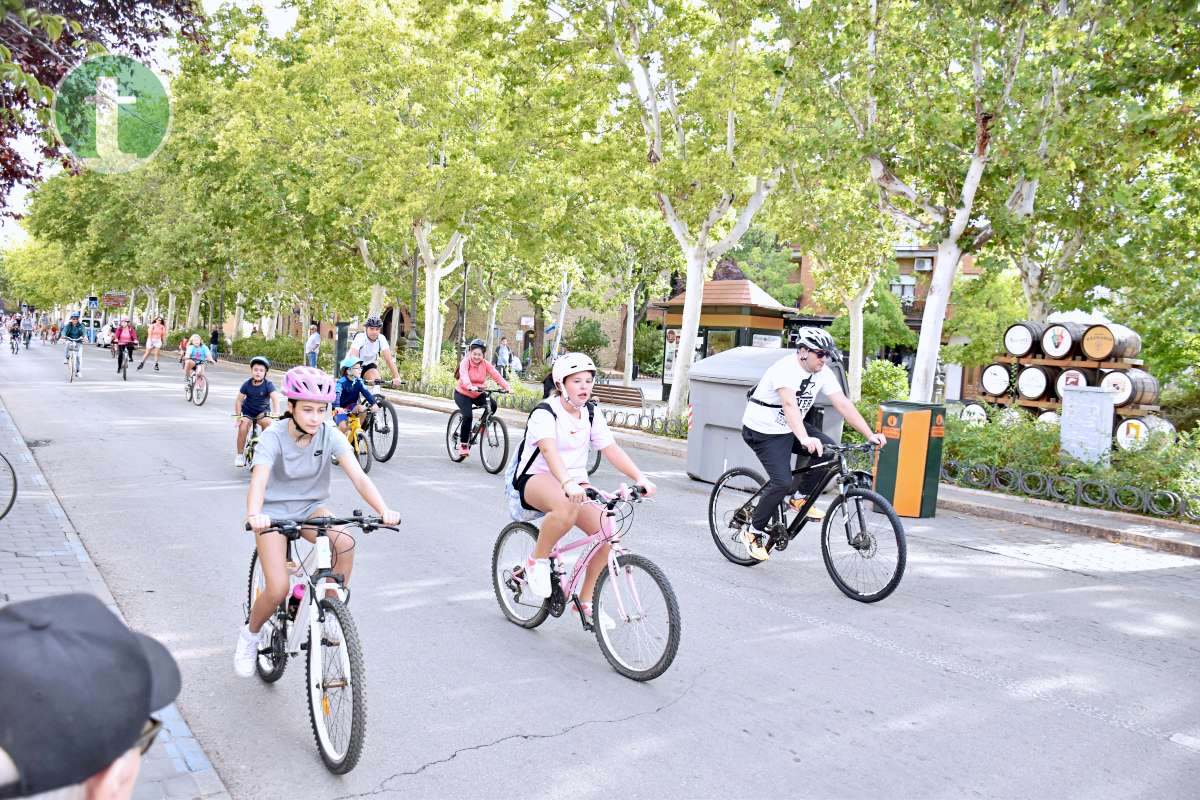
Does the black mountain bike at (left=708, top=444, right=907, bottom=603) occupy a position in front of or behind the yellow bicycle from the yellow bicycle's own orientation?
in front

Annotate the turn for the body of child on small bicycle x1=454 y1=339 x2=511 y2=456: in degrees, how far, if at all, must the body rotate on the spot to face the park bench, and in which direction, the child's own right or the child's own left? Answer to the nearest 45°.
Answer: approximately 135° to the child's own left

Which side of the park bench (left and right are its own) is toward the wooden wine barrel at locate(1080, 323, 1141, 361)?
left

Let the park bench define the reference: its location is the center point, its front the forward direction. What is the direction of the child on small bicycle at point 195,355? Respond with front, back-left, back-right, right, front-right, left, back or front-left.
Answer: front

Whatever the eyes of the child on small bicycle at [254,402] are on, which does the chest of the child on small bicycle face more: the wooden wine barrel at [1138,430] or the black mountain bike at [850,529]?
the black mountain bike

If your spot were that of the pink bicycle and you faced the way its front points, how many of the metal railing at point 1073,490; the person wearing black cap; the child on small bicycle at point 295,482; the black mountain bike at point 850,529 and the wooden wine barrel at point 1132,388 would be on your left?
3

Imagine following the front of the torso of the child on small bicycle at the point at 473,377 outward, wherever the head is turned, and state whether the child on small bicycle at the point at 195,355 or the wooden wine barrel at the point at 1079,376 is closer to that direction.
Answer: the wooden wine barrel

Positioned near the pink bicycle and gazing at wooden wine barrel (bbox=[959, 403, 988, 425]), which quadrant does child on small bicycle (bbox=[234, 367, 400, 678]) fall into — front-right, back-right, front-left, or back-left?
back-left

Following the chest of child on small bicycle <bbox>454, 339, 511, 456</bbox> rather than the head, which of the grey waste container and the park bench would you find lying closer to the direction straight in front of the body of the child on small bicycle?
the grey waste container

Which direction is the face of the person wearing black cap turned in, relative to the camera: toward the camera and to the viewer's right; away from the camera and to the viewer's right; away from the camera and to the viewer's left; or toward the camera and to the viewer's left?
away from the camera and to the viewer's right

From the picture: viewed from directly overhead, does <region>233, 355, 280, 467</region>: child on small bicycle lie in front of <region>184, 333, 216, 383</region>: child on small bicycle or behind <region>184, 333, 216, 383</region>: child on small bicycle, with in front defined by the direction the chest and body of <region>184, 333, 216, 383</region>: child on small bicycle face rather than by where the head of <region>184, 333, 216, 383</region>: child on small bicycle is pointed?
in front

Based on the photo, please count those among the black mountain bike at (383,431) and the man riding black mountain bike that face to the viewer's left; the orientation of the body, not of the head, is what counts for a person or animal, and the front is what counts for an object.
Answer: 0

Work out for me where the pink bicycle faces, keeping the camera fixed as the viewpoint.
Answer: facing the viewer and to the right of the viewer

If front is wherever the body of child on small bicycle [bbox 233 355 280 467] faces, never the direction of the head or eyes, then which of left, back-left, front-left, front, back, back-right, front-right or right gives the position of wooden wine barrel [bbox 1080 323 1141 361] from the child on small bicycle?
left

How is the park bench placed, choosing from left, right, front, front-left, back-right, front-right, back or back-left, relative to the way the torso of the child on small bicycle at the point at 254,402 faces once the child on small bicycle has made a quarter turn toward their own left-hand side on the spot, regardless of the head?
front-left
